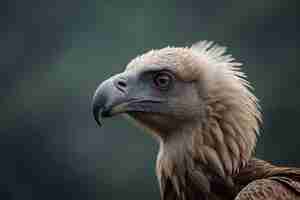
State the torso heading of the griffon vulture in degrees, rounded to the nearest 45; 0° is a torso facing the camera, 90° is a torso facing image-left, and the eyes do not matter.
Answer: approximately 90°
